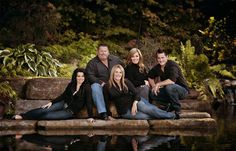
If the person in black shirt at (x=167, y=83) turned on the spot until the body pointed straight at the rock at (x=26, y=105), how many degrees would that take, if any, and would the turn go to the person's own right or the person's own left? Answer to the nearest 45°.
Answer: approximately 45° to the person's own right

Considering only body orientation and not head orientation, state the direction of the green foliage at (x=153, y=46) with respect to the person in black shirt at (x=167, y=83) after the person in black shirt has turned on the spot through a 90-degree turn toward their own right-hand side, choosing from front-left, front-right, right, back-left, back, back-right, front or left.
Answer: front-right

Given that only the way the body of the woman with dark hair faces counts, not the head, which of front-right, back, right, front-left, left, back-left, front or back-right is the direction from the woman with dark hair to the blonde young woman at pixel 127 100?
back-left

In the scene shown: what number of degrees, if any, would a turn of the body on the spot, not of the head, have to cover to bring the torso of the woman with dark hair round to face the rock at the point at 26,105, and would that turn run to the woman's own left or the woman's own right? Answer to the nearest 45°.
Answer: approximately 90° to the woman's own right

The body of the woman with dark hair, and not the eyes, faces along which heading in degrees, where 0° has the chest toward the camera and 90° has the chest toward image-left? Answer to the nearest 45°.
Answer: approximately 45°

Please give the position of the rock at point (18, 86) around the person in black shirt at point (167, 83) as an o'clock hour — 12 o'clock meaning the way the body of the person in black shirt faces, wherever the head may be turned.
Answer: The rock is roughly at 2 o'clock from the person in black shirt.

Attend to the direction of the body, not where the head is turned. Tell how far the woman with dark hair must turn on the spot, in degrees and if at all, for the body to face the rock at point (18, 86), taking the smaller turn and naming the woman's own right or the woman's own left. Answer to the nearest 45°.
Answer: approximately 90° to the woman's own right
